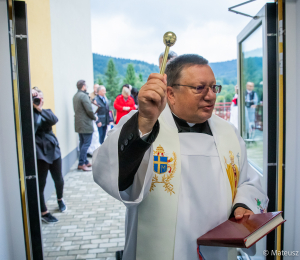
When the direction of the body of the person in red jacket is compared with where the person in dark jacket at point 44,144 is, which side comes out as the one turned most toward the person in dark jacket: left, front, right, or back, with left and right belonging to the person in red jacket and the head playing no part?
front

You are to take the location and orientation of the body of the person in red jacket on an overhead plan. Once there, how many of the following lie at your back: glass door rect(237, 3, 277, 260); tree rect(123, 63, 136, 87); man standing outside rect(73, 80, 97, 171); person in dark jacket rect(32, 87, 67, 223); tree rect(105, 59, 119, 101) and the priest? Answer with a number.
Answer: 2

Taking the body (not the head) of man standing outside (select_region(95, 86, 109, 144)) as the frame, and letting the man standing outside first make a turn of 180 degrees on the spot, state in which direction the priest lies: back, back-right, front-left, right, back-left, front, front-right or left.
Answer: back-left

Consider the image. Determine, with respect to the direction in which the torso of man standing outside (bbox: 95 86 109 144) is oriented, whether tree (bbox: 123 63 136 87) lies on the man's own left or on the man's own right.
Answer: on the man's own left

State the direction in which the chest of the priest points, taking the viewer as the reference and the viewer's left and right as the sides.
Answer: facing the viewer and to the right of the viewer

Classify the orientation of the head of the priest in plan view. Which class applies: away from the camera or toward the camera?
toward the camera

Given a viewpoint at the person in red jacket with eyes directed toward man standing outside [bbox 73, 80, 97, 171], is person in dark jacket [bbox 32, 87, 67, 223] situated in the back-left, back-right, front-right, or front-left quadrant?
front-left

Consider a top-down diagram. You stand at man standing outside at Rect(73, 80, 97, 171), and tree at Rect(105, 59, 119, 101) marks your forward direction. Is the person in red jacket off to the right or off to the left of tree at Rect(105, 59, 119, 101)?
right

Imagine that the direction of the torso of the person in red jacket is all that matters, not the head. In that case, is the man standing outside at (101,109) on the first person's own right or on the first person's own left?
on the first person's own right

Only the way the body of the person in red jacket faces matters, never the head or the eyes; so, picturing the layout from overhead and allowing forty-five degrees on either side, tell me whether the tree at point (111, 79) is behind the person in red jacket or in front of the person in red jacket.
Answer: behind

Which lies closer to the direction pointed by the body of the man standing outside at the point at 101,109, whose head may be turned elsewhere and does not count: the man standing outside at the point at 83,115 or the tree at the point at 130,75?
the man standing outside

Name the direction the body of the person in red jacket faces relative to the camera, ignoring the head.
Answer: toward the camera
